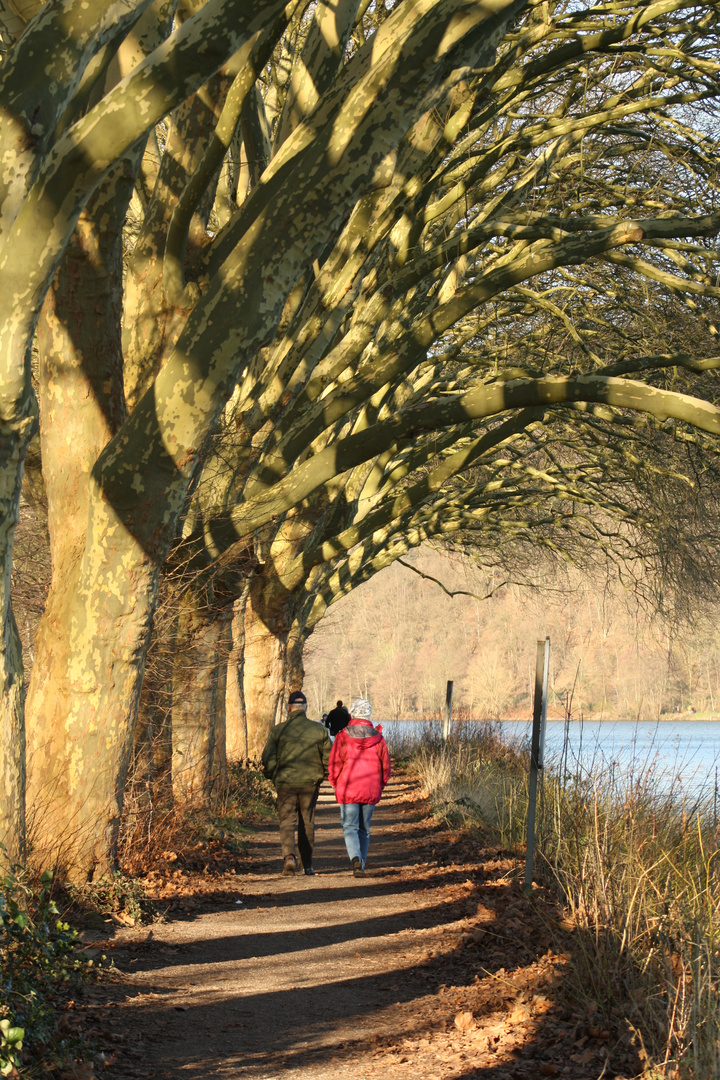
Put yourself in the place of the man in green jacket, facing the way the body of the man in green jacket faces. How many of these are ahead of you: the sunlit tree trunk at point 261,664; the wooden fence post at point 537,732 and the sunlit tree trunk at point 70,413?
1

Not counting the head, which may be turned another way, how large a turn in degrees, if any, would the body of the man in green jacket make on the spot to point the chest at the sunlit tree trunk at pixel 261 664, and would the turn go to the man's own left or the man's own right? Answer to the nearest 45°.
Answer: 0° — they already face it

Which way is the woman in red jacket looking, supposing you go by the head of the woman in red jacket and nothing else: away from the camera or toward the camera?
away from the camera

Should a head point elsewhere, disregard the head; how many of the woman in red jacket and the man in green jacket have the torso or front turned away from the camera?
2

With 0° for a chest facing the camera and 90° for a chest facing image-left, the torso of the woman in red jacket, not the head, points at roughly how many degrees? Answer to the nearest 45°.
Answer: approximately 180°

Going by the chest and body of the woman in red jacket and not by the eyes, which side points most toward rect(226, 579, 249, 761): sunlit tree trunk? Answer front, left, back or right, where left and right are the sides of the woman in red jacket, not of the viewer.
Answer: front

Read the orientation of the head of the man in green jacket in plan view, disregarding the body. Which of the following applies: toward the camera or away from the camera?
away from the camera

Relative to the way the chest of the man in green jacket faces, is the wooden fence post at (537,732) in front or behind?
behind

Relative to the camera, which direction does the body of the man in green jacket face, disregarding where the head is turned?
away from the camera
